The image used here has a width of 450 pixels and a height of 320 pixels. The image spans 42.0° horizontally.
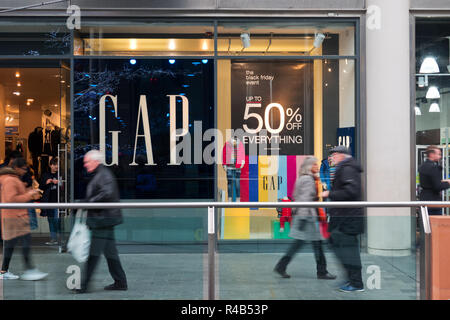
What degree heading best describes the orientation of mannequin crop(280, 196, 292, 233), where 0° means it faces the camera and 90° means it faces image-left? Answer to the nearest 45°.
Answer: approximately 0°

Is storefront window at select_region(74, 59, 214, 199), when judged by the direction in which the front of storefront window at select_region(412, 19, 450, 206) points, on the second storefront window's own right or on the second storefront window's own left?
on the second storefront window's own right

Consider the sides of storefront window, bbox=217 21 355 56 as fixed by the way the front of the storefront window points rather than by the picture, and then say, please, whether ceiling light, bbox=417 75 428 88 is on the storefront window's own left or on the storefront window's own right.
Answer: on the storefront window's own left

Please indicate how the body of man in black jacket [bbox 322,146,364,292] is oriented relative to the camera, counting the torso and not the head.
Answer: to the viewer's left

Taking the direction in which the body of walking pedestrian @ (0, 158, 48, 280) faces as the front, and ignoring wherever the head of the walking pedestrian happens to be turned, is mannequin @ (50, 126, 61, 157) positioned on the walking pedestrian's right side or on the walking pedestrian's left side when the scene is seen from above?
on the walking pedestrian's left side

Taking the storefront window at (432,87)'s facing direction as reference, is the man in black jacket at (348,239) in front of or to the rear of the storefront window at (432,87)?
in front

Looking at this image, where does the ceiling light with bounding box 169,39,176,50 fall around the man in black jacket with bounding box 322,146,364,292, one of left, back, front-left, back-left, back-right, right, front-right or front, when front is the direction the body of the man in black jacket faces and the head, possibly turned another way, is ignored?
front-right
